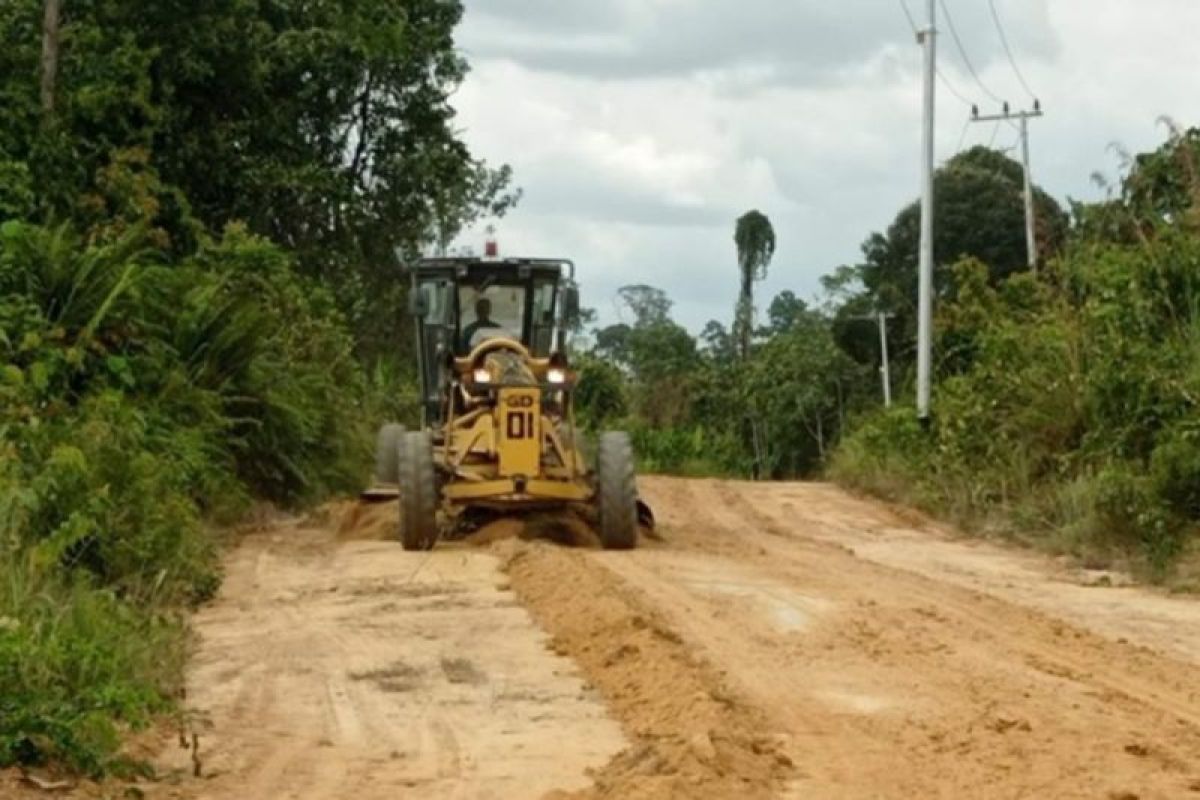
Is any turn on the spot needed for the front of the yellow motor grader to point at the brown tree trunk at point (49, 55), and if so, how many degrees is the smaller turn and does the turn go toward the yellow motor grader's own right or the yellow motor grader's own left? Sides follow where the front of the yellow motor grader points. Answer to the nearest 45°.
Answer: approximately 135° to the yellow motor grader's own right

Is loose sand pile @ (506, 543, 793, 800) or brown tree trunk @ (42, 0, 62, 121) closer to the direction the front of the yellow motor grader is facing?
the loose sand pile

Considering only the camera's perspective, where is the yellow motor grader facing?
facing the viewer

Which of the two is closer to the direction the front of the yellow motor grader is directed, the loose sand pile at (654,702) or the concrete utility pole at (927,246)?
the loose sand pile

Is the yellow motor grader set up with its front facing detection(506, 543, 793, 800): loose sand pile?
yes

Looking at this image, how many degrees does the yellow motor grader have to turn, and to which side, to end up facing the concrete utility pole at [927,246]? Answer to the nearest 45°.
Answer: approximately 135° to its left
